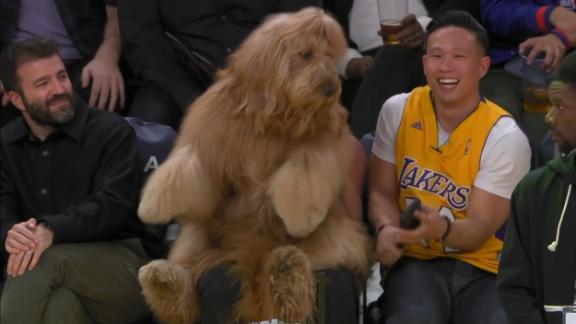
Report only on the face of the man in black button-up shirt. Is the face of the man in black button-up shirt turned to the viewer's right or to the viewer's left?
to the viewer's right

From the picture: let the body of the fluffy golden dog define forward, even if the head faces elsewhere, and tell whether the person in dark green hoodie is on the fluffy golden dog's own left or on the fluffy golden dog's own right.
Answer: on the fluffy golden dog's own left

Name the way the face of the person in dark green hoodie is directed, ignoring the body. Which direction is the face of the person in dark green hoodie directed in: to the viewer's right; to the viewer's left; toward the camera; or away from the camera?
to the viewer's left

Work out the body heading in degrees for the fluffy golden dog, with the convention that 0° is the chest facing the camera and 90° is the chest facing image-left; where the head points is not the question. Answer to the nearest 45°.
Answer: approximately 0°

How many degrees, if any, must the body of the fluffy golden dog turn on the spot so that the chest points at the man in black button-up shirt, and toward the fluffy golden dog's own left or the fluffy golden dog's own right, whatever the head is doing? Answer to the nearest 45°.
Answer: approximately 135° to the fluffy golden dog's own right
